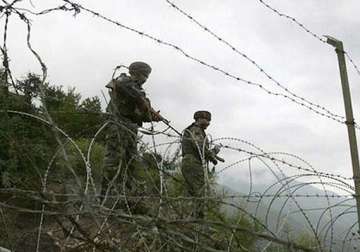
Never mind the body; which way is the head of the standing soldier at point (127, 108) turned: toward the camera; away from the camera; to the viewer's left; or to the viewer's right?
to the viewer's right

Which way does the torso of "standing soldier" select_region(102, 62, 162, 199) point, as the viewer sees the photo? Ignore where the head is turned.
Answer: to the viewer's right

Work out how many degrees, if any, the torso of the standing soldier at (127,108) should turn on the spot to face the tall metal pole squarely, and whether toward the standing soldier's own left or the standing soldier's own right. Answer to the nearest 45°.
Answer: approximately 45° to the standing soldier's own right
